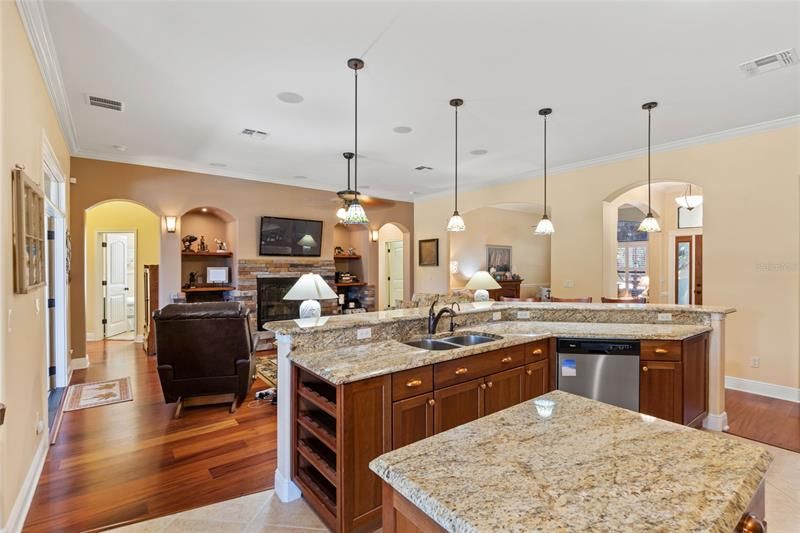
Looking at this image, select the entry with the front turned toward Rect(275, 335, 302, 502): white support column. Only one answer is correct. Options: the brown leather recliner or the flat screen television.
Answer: the flat screen television

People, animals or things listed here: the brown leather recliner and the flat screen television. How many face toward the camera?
1

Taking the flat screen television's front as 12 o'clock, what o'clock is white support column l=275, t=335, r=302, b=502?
The white support column is roughly at 12 o'clock from the flat screen television.

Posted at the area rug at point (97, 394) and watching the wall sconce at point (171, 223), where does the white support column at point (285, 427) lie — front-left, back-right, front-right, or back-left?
back-right

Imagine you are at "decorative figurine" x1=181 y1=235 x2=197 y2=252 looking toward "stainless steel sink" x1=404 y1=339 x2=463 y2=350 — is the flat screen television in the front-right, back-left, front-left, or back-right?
front-left

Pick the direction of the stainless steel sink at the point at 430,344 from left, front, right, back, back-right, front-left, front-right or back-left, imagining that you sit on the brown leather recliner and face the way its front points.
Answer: back-right

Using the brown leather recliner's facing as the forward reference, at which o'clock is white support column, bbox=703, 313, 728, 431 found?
The white support column is roughly at 4 o'clock from the brown leather recliner.

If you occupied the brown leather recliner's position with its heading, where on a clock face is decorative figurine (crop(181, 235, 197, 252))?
The decorative figurine is roughly at 12 o'clock from the brown leather recliner.

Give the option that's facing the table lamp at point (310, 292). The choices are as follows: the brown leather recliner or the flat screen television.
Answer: the flat screen television

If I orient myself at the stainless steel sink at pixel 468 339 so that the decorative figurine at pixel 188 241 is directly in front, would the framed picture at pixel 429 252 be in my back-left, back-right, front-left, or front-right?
front-right

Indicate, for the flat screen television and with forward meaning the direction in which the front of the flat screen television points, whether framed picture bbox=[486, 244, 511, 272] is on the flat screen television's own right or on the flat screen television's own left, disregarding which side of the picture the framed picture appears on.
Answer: on the flat screen television's own left

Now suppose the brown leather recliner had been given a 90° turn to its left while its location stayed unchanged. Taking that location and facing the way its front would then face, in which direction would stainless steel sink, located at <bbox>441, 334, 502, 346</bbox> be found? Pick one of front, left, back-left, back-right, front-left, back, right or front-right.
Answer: back-left

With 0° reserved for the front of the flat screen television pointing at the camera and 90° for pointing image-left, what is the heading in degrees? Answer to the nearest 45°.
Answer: approximately 0°

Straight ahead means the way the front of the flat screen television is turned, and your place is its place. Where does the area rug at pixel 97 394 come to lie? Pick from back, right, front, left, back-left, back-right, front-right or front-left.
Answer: front-right

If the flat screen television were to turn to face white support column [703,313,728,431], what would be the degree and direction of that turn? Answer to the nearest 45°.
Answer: approximately 45° to its left

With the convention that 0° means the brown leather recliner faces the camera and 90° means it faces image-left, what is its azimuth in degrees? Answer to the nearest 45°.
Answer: approximately 180°

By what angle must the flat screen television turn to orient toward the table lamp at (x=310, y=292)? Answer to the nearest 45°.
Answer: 0° — it already faces it

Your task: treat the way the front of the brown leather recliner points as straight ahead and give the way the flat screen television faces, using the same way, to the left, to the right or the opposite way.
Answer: the opposite way

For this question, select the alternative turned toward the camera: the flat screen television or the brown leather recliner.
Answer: the flat screen television

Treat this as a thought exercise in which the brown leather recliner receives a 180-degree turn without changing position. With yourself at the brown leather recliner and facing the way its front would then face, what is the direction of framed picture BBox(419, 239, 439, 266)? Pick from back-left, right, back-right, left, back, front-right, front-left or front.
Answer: back-left
